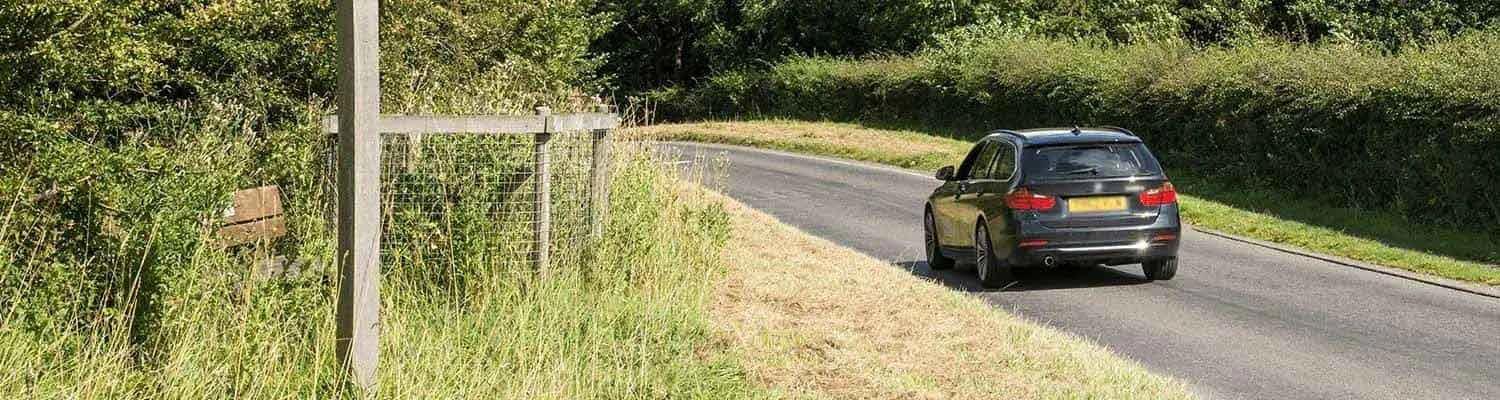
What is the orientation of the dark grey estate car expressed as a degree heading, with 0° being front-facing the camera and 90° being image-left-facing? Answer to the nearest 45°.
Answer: approximately 135°

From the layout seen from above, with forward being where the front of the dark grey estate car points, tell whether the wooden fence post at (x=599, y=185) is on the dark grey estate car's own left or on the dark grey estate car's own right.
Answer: on the dark grey estate car's own left

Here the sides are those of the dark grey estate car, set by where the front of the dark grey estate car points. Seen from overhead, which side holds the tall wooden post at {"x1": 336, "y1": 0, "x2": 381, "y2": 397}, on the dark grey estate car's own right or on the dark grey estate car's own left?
on the dark grey estate car's own left

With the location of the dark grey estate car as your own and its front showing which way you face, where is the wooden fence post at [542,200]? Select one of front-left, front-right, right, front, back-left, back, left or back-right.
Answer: left
